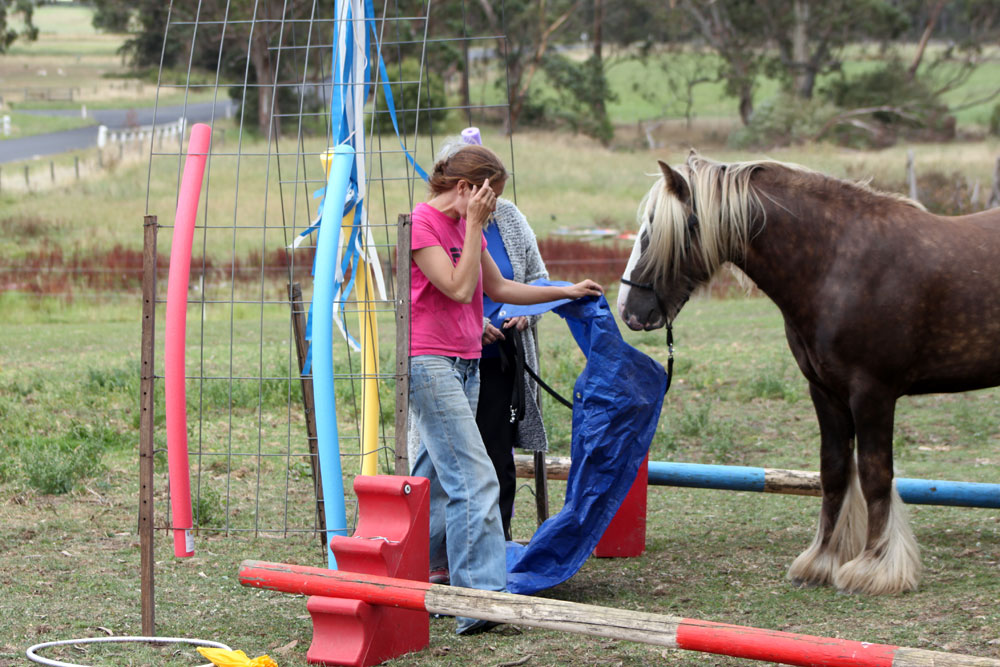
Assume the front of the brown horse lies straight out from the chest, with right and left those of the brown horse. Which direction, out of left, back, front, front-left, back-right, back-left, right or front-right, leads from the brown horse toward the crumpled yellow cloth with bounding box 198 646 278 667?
front-left

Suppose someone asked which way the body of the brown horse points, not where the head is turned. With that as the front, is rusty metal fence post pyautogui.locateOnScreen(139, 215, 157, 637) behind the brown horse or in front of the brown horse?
in front

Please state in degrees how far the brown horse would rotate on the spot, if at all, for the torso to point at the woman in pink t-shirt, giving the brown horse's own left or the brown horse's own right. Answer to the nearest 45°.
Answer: approximately 45° to the brown horse's own left

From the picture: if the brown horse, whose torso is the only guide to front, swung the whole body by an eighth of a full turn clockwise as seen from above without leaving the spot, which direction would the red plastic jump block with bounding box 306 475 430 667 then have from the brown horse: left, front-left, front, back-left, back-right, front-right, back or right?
left

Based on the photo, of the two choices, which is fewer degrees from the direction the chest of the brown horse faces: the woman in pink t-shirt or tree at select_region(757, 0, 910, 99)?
the woman in pink t-shirt

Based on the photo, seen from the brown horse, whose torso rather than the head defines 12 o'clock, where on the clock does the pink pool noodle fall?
The pink pool noodle is roughly at 11 o'clock from the brown horse.

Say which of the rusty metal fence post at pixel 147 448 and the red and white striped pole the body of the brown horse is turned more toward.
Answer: the rusty metal fence post

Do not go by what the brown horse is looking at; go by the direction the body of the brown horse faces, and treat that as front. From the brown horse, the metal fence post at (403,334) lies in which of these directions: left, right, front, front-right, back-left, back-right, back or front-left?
front-left

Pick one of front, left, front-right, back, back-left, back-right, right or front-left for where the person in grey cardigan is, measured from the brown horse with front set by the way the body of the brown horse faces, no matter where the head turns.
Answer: front

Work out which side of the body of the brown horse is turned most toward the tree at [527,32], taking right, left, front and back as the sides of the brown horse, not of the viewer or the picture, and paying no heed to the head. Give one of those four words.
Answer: right

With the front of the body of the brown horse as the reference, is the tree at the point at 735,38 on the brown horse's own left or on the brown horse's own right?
on the brown horse's own right

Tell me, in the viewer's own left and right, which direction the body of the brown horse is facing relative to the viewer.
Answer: facing to the left of the viewer
